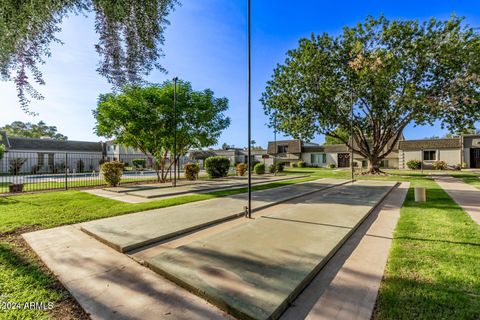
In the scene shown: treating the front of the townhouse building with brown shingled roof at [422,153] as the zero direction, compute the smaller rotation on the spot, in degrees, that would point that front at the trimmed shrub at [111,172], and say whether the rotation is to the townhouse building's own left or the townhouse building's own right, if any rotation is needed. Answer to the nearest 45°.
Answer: approximately 45° to the townhouse building's own right

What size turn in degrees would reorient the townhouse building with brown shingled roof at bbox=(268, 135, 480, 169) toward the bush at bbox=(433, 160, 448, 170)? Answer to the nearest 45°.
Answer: approximately 45° to its left

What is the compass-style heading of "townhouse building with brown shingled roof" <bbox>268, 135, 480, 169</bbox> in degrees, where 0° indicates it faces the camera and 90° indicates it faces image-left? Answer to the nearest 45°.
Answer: approximately 0°

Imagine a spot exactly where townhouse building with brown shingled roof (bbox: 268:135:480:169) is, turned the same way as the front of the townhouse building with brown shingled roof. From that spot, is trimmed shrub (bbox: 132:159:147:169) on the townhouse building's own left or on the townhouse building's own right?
on the townhouse building's own right

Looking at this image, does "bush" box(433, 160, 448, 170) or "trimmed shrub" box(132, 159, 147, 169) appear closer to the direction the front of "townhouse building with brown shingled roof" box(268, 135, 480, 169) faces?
the bush

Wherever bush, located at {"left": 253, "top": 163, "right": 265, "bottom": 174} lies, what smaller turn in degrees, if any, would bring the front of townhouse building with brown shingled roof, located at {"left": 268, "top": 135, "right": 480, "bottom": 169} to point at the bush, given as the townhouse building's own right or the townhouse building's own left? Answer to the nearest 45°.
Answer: approximately 45° to the townhouse building's own right

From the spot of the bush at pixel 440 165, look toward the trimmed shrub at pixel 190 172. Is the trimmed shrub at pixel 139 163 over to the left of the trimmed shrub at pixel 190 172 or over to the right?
right
